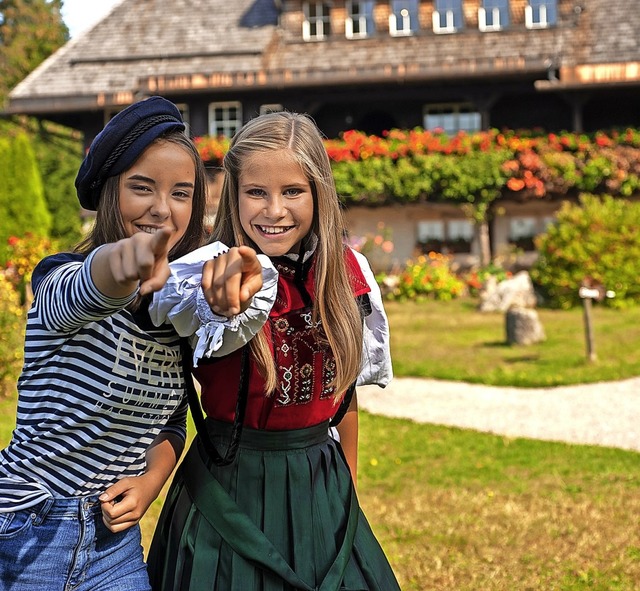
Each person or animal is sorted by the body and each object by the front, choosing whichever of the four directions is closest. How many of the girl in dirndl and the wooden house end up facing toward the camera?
2

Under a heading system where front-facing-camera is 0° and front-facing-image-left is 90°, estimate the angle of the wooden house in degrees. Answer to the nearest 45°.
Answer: approximately 0°

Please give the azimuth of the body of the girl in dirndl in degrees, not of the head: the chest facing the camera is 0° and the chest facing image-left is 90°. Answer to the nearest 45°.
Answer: approximately 0°

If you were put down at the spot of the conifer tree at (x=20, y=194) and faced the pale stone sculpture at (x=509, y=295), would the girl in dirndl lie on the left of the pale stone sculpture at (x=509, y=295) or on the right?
right

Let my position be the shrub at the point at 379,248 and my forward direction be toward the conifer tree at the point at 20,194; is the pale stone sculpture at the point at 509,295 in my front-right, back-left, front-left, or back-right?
back-left

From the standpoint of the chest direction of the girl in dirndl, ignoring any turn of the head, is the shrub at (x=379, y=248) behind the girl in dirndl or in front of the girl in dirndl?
behind
